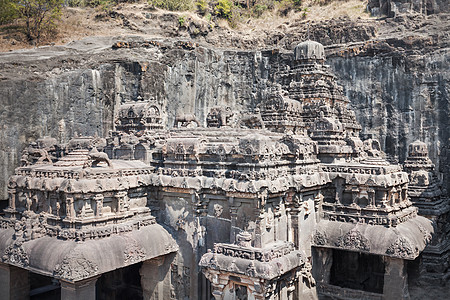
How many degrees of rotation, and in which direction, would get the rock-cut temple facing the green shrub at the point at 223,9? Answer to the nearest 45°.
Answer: approximately 135° to its right

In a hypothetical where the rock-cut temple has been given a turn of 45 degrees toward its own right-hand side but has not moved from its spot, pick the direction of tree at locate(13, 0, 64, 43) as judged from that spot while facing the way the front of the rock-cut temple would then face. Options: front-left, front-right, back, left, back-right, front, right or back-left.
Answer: front-right

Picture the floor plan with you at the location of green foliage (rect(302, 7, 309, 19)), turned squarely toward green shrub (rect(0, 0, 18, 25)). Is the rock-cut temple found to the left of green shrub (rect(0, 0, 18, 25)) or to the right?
left

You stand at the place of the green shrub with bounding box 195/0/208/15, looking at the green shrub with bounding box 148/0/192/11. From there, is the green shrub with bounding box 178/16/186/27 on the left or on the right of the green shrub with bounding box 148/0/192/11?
left

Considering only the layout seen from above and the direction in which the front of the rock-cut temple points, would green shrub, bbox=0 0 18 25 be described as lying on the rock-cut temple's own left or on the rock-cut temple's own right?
on the rock-cut temple's own right

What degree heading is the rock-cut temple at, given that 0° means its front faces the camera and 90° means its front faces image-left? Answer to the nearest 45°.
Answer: approximately 45°

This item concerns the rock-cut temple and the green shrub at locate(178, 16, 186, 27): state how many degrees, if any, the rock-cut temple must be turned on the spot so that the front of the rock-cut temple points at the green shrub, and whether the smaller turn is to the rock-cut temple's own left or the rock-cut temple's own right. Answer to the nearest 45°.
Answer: approximately 135° to the rock-cut temple's own right

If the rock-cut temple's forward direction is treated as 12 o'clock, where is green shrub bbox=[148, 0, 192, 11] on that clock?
The green shrub is roughly at 4 o'clock from the rock-cut temple.
